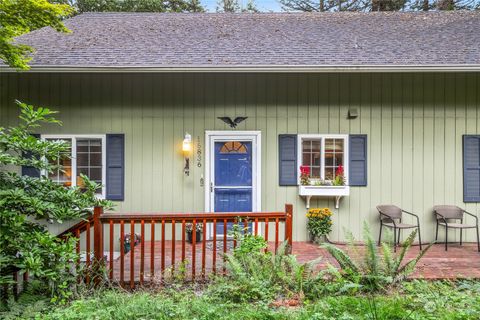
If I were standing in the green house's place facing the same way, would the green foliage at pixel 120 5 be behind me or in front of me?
behind

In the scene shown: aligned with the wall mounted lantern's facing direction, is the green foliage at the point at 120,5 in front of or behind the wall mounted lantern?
behind

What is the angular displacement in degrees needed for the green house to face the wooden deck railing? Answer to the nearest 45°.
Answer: approximately 45° to its right

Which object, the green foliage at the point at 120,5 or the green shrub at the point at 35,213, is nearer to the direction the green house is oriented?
the green shrub

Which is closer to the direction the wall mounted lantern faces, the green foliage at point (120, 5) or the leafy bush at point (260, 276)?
the leafy bush

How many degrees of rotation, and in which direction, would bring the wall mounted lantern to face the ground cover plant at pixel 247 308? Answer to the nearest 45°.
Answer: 0° — it already faces it

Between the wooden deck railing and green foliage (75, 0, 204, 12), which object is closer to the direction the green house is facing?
the wooden deck railing

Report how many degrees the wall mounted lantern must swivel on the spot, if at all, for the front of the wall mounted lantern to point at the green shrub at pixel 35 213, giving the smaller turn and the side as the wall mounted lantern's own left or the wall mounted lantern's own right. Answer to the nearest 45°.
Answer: approximately 45° to the wall mounted lantern's own right

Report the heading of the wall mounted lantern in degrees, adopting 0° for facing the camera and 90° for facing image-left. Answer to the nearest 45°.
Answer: approximately 0°

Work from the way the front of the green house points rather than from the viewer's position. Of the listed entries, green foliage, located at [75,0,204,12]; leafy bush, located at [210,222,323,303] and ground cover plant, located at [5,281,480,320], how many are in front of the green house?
2
